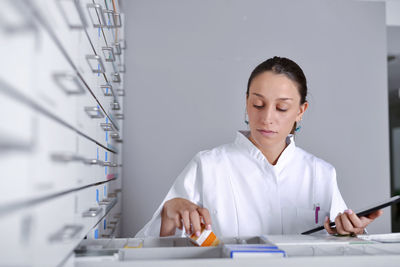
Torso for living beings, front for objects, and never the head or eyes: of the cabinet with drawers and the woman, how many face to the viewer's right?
1

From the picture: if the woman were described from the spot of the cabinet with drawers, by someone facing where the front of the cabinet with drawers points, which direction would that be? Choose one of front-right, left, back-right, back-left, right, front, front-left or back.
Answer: front-left

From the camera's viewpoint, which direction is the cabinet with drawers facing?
to the viewer's right

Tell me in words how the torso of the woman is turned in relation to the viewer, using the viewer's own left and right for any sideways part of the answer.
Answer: facing the viewer

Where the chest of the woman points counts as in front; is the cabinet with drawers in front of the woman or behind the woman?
in front
